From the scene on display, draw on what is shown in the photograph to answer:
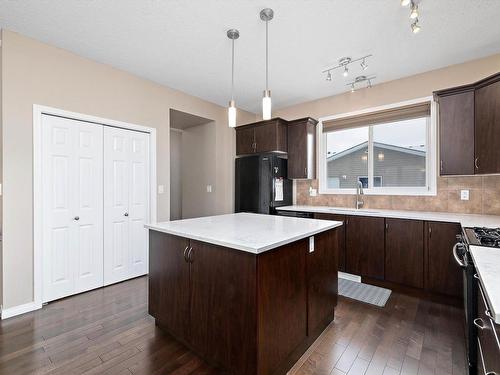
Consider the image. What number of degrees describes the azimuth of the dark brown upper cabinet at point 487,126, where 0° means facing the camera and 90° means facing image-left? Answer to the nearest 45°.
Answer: approximately 45°

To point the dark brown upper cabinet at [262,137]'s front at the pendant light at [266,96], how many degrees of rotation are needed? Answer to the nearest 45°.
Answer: approximately 45° to its left

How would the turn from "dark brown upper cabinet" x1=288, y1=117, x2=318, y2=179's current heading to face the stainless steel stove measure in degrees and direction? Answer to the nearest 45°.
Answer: approximately 90° to its left

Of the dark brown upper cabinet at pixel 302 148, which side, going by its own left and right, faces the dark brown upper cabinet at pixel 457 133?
left

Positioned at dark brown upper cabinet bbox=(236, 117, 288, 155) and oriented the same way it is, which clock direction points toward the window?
The window is roughly at 8 o'clock from the dark brown upper cabinet.

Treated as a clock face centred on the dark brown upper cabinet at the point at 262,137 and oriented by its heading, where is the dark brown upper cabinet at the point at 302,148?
the dark brown upper cabinet at the point at 302,148 is roughly at 8 o'clock from the dark brown upper cabinet at the point at 262,137.

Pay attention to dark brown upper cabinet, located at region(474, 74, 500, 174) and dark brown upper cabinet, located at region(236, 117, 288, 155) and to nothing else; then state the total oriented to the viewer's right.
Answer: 0

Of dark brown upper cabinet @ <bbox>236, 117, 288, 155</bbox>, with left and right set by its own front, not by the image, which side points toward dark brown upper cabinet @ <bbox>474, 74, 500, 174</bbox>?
left
